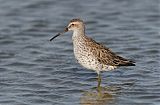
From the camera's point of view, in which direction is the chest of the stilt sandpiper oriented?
to the viewer's left
